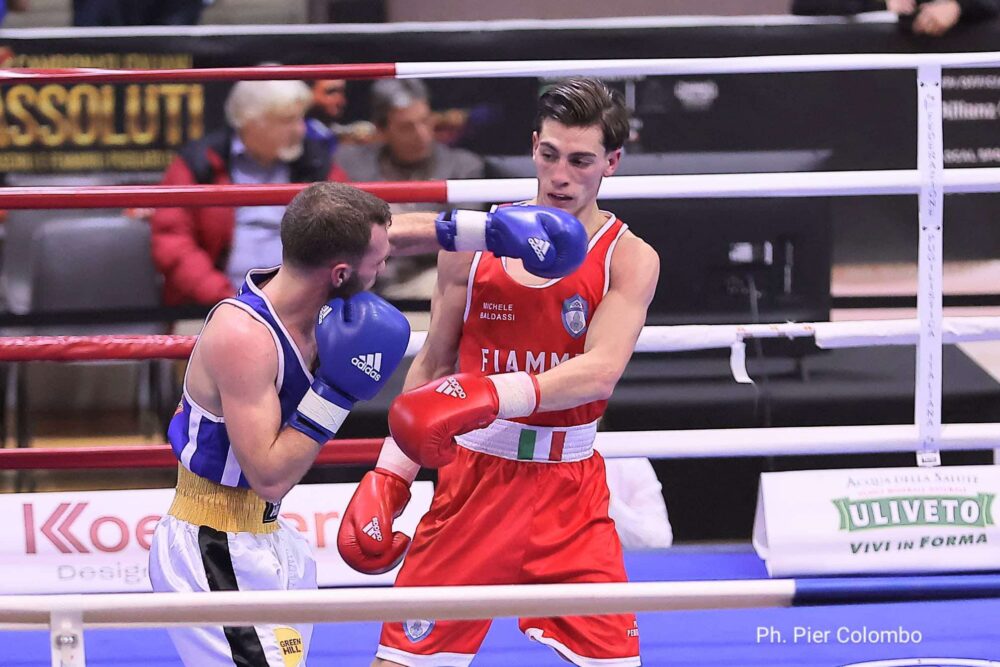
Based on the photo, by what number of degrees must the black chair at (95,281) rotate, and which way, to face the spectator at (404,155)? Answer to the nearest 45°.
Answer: approximately 90° to its left

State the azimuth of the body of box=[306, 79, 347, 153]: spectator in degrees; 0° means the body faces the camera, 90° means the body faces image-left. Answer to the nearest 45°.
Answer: approximately 315°

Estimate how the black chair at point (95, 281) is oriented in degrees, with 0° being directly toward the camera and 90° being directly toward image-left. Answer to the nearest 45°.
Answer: approximately 0°

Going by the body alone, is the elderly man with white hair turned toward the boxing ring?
yes

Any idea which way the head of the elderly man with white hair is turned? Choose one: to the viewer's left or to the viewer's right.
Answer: to the viewer's right

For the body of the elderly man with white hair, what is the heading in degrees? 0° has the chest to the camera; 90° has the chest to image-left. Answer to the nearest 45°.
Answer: approximately 315°

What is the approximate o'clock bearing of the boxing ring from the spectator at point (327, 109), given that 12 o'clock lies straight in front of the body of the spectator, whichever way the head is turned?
The boxing ring is roughly at 12 o'clock from the spectator.

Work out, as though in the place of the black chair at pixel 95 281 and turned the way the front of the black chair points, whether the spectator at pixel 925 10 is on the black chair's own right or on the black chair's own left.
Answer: on the black chair's own left
